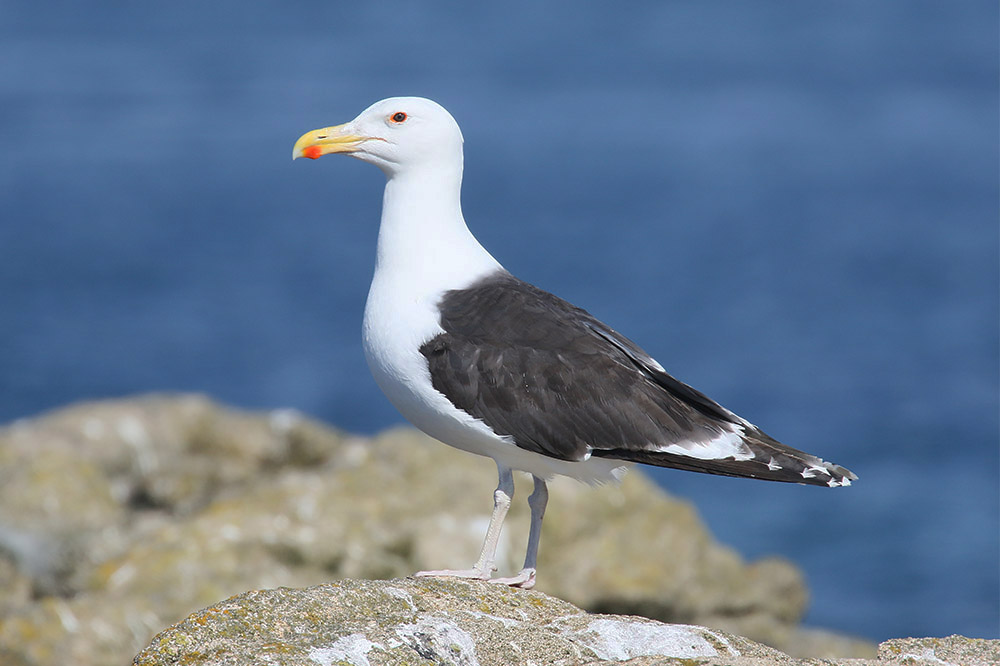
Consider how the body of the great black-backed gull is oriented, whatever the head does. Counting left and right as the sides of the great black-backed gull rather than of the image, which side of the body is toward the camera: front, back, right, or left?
left

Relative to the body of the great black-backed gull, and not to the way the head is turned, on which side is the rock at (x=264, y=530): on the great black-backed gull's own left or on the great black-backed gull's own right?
on the great black-backed gull's own right
